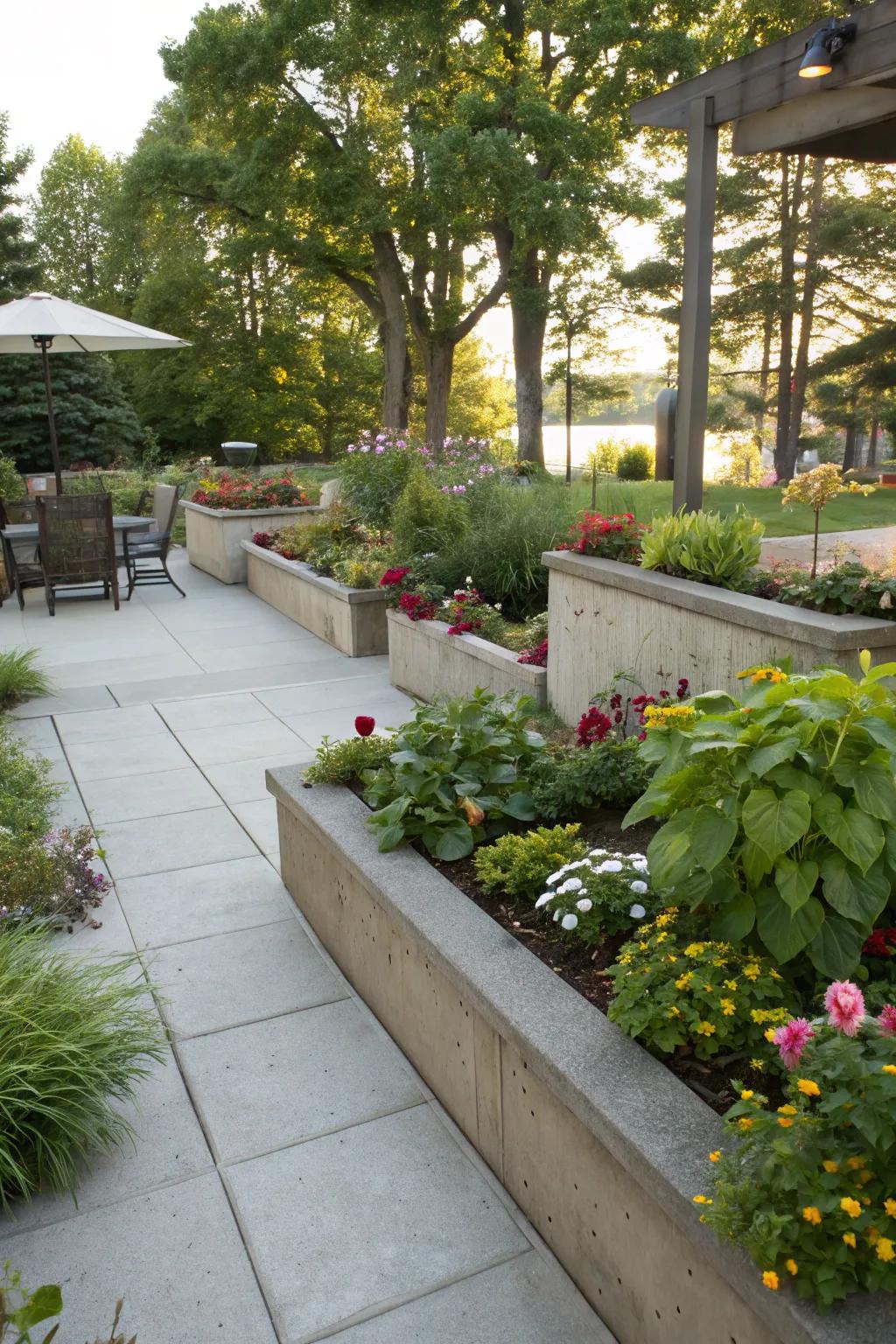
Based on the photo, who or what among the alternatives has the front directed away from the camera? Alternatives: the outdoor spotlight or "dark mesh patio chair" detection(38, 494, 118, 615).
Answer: the dark mesh patio chair

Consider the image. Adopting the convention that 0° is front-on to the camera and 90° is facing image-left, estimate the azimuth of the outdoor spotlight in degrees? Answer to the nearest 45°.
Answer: approximately 45°

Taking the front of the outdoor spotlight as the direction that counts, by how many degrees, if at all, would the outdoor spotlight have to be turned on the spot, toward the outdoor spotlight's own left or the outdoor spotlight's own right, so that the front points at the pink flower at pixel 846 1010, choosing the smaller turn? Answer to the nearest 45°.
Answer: approximately 45° to the outdoor spotlight's own left

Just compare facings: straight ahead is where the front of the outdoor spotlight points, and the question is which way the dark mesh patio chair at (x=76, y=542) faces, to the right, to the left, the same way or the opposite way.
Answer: to the right

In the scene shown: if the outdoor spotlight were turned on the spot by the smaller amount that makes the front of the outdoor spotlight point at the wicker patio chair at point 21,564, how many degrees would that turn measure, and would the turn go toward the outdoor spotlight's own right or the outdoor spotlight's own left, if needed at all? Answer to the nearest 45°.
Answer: approximately 90° to the outdoor spotlight's own right

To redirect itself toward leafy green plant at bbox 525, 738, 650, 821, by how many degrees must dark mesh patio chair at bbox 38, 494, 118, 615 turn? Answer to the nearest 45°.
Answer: approximately 180°

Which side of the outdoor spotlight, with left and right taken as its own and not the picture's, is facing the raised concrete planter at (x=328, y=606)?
front

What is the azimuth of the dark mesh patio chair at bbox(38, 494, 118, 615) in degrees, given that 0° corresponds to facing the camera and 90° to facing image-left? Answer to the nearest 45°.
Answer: approximately 180°

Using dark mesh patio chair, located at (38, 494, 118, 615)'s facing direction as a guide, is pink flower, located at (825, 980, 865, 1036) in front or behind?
behind
